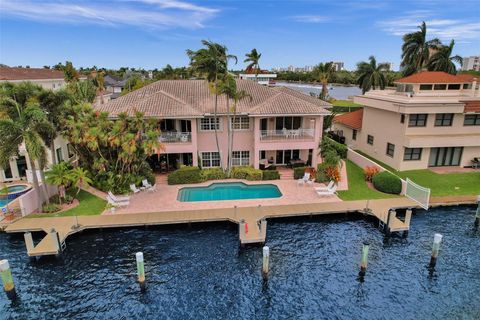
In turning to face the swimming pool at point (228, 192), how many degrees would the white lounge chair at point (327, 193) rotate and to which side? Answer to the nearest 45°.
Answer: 0° — it already faces it

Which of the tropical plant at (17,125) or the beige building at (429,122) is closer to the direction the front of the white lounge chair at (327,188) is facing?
the tropical plant

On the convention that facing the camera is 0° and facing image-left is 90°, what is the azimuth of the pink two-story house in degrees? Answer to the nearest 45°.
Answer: approximately 0°

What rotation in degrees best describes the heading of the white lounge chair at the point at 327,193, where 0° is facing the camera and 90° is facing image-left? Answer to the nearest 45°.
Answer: approximately 90°

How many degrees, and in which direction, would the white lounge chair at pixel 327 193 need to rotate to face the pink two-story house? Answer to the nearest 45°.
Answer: approximately 45° to its right

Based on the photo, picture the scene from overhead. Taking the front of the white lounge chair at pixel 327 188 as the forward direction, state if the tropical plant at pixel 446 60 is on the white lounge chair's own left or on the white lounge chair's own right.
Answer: on the white lounge chair's own right

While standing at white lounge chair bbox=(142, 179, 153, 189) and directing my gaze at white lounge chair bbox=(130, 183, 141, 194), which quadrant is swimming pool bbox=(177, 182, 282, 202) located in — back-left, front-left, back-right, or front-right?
back-left

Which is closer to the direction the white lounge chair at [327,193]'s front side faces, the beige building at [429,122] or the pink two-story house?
the pink two-story house

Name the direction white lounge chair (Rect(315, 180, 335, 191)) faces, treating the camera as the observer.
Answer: facing to the left of the viewer

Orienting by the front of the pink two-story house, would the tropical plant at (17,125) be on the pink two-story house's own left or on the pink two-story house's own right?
on the pink two-story house's own right
